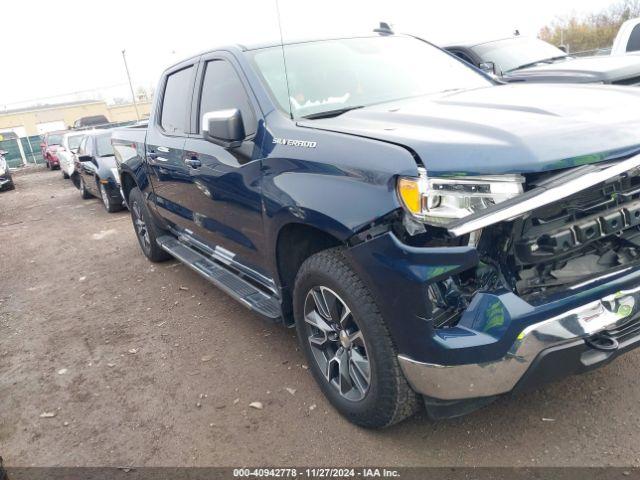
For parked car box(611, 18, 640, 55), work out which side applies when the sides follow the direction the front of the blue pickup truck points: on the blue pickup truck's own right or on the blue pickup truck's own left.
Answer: on the blue pickup truck's own left

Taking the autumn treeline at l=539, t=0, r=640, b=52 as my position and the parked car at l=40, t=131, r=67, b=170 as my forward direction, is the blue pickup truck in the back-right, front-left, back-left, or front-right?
front-left

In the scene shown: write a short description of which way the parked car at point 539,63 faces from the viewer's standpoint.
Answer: facing the viewer and to the right of the viewer

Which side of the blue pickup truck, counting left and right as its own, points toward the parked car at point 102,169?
back

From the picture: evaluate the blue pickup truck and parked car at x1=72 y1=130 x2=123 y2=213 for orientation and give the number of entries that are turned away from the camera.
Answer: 0

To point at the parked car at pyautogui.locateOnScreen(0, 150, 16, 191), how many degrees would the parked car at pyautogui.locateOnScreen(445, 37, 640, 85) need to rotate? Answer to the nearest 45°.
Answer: approximately 135° to its right

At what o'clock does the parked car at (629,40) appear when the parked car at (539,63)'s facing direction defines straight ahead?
the parked car at (629,40) is roughly at 9 o'clock from the parked car at (539,63).

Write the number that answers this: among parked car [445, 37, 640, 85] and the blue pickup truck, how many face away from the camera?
0

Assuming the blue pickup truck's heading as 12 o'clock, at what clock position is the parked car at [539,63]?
The parked car is roughly at 8 o'clock from the blue pickup truck.

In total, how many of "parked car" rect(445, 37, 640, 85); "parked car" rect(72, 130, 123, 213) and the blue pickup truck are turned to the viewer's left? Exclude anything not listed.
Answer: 0
